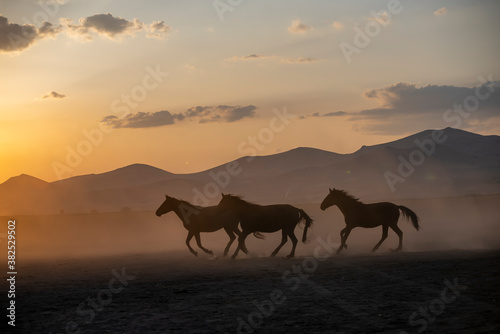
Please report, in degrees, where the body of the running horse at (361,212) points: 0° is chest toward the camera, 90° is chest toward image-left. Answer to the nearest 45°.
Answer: approximately 90°

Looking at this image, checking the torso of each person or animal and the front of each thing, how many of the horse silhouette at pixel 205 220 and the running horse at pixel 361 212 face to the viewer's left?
2

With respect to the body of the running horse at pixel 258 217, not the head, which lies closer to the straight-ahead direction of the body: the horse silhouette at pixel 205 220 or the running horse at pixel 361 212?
the horse silhouette

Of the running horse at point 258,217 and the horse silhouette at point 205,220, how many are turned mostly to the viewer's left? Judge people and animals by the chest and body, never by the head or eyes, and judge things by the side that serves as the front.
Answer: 2

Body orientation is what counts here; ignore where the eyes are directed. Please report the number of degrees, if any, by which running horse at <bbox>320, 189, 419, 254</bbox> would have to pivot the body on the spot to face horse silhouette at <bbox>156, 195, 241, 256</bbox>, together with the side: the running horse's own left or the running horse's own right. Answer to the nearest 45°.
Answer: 0° — it already faces it

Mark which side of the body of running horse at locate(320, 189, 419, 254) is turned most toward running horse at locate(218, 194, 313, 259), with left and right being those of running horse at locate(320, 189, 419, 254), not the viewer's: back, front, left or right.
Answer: front

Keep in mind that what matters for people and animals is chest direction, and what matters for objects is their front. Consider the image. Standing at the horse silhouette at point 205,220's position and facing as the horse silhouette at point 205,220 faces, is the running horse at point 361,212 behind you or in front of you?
behind

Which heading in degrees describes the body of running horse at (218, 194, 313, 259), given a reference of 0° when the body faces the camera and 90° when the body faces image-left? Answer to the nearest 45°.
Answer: approximately 90°

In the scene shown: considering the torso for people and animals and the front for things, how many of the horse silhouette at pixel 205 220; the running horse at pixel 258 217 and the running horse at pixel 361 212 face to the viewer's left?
3

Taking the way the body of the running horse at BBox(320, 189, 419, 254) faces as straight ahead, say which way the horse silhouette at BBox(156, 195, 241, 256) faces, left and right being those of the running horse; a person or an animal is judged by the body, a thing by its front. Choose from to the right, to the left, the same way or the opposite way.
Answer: the same way

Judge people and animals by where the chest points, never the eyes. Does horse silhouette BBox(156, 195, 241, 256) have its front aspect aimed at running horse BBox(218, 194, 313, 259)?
no

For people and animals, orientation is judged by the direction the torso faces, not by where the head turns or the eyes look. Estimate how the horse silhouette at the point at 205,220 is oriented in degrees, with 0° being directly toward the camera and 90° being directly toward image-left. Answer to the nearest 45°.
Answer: approximately 90°

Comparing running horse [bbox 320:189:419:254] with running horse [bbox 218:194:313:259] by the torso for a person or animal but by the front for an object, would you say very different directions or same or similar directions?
same or similar directions

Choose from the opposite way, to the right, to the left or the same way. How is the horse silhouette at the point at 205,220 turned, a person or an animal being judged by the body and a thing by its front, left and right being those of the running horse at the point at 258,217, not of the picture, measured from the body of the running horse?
the same way

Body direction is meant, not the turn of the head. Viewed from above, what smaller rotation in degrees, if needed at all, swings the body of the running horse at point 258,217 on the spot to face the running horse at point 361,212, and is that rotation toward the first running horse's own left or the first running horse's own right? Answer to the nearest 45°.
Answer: approximately 180°
